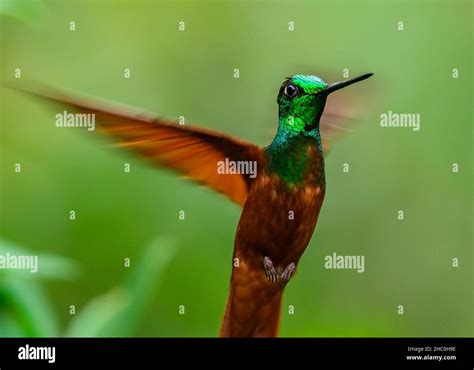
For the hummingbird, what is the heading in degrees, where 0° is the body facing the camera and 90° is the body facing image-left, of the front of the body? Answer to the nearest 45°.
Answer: approximately 315°
